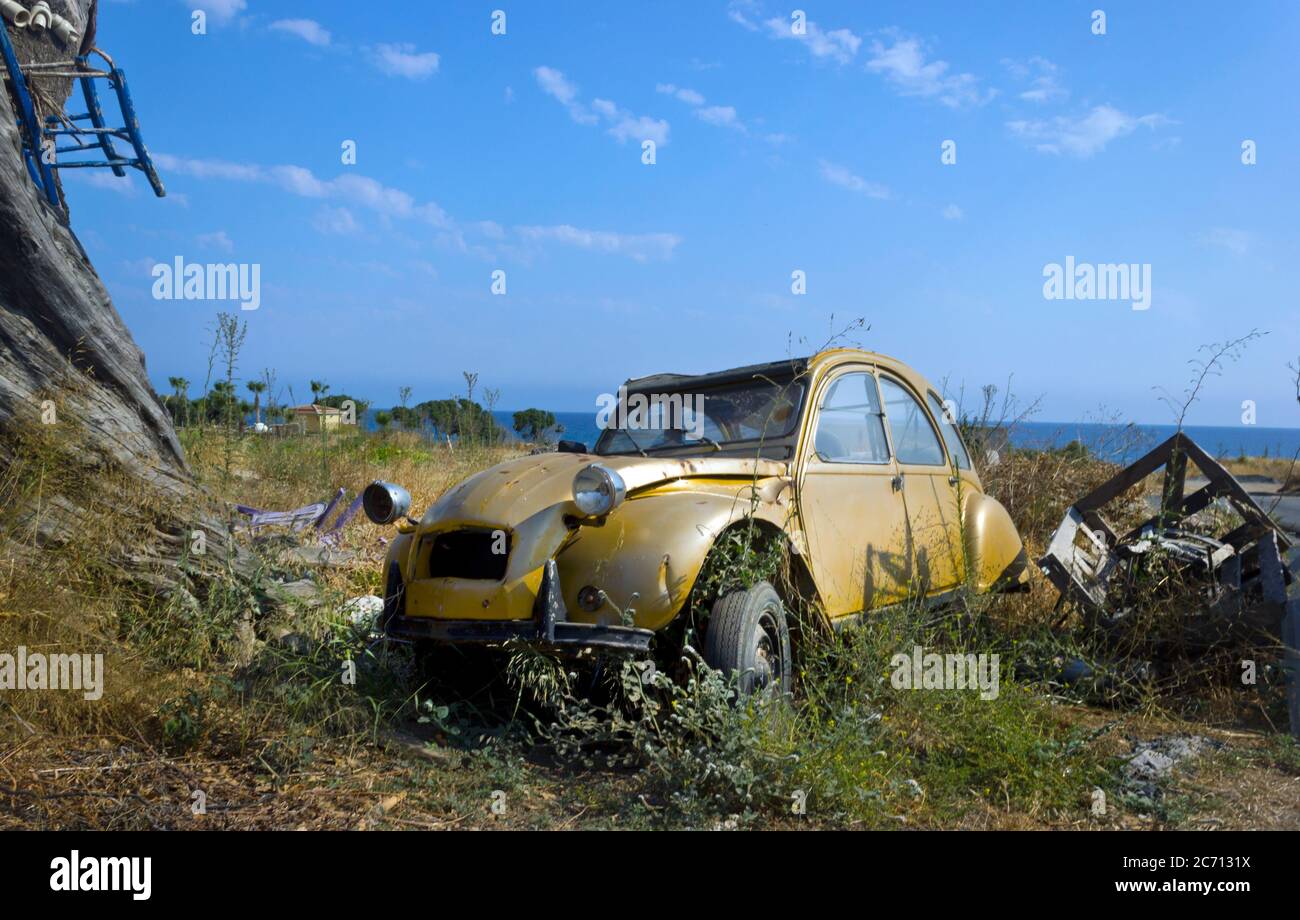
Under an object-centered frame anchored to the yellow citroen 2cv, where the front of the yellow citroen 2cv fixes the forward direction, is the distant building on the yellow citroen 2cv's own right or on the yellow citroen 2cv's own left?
on the yellow citroen 2cv's own right

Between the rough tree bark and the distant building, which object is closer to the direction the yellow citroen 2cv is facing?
the rough tree bark

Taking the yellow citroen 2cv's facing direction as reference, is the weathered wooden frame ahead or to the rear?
to the rear

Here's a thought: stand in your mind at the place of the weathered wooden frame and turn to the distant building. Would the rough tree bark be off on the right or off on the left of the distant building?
left

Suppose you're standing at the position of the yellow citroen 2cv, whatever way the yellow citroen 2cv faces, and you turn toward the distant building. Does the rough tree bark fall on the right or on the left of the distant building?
left

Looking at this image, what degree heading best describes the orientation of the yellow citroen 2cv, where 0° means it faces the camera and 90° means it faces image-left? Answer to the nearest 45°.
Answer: approximately 45°

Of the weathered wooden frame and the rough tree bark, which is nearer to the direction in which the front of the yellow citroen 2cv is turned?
the rough tree bark
